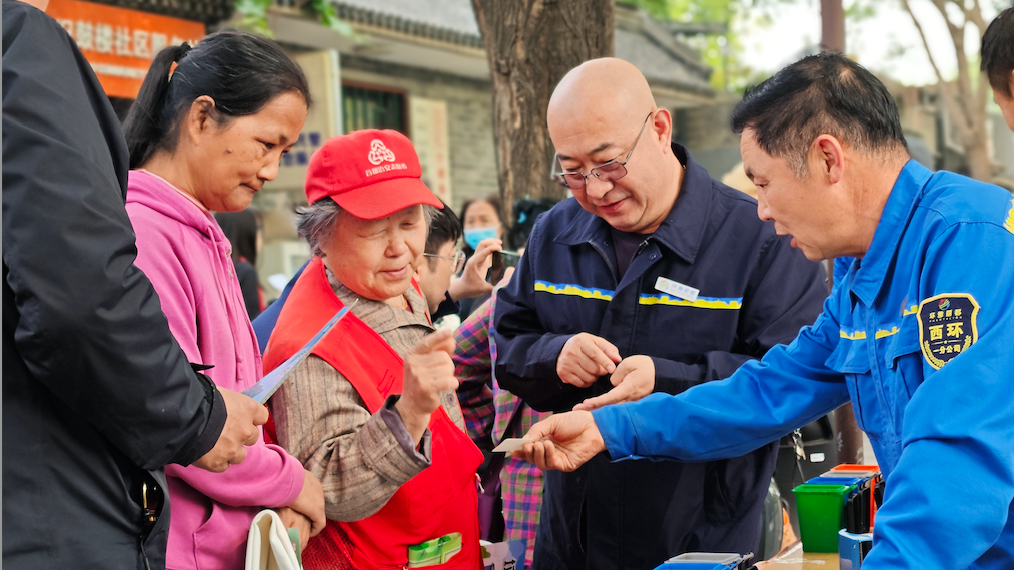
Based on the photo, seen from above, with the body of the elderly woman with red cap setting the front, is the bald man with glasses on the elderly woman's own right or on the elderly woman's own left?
on the elderly woman's own left

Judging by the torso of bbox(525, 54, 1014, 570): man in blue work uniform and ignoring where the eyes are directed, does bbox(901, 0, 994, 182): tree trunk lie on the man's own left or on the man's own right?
on the man's own right

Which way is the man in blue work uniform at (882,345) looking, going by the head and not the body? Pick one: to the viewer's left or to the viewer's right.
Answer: to the viewer's left

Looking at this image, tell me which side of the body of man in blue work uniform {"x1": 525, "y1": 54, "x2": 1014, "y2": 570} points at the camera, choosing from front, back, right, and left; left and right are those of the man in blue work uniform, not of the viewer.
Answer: left

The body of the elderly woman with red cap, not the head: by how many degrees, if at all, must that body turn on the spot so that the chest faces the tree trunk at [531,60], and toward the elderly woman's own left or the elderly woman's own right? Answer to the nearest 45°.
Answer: approximately 135° to the elderly woman's own left

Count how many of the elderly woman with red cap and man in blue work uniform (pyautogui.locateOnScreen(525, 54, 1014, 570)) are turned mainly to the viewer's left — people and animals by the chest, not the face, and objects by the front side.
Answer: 1

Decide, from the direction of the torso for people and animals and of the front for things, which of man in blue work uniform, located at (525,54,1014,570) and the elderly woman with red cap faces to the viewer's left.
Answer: the man in blue work uniform

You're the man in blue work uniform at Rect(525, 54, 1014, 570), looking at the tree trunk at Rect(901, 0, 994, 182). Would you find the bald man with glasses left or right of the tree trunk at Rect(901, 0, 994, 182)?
left

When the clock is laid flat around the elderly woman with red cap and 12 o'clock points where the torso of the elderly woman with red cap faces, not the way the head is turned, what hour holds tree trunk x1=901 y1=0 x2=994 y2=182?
The tree trunk is roughly at 9 o'clock from the elderly woman with red cap.

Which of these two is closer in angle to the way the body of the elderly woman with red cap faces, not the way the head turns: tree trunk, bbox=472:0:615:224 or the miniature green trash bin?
the miniature green trash bin

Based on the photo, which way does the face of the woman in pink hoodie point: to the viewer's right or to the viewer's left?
to the viewer's right

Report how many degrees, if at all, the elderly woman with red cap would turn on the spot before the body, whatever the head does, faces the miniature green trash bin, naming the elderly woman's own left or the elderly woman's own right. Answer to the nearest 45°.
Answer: approximately 45° to the elderly woman's own left
